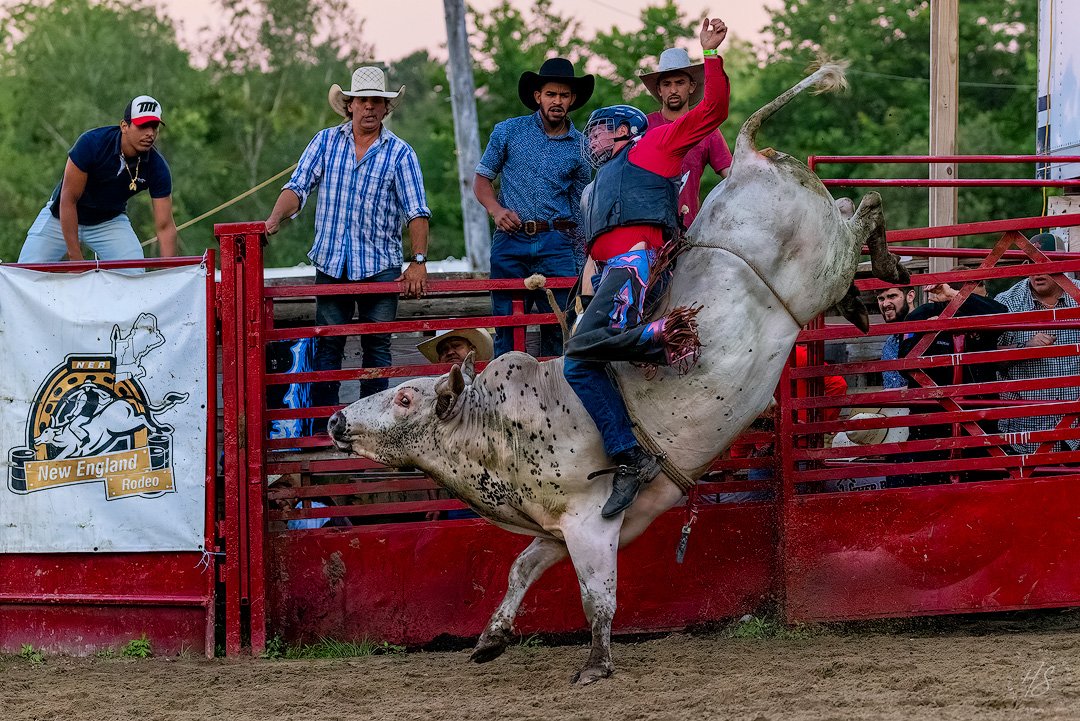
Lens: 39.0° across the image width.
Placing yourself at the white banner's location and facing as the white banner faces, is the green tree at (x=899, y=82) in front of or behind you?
behind

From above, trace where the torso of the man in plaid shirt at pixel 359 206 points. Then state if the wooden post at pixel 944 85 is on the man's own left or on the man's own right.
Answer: on the man's own left

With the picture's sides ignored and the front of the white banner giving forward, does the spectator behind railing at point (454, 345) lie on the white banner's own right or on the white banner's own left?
on the white banner's own left

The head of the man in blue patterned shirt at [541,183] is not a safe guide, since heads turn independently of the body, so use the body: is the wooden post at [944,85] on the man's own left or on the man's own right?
on the man's own left

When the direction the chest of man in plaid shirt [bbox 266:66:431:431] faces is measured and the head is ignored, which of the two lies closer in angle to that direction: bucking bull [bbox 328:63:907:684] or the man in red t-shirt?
the bucking bull

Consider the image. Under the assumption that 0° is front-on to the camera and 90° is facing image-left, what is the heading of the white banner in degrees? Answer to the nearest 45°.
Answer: approximately 0°

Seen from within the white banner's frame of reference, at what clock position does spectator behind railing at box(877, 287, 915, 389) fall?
The spectator behind railing is roughly at 9 o'clock from the white banner.

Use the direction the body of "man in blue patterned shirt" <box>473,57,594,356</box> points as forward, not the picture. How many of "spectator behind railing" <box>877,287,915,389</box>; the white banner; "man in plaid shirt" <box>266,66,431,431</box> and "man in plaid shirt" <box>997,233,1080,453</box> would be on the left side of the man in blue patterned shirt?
2
